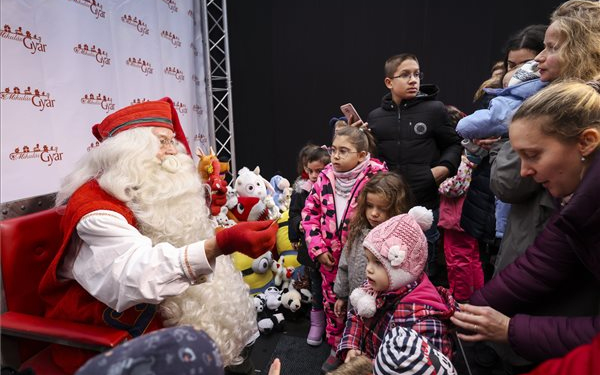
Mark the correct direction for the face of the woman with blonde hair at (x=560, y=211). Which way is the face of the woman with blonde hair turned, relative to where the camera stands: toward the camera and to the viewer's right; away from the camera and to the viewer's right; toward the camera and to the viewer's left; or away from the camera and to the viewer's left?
toward the camera and to the viewer's left

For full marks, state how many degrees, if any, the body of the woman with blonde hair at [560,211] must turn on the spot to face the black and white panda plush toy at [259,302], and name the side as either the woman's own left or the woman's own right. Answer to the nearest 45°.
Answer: approximately 45° to the woman's own right

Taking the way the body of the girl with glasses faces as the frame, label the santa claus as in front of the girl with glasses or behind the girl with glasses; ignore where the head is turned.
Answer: in front

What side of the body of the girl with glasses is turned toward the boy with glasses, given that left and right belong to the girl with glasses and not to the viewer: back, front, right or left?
back

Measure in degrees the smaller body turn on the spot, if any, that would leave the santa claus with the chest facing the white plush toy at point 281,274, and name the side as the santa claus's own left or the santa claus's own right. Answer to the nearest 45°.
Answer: approximately 45° to the santa claus's own left

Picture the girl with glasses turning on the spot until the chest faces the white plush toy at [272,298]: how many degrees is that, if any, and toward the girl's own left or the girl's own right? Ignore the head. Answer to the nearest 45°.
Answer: approximately 90° to the girl's own right

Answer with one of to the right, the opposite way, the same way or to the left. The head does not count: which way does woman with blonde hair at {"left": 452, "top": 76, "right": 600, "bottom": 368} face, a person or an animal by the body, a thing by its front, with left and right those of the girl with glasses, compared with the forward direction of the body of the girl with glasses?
to the right

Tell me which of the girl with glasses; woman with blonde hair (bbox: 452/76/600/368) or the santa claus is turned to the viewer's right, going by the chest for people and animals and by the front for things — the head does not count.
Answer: the santa claus

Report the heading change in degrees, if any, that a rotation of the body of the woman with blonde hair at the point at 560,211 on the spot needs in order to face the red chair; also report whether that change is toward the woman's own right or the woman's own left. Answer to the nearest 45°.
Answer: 0° — they already face it

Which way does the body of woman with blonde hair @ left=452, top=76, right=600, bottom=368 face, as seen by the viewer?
to the viewer's left

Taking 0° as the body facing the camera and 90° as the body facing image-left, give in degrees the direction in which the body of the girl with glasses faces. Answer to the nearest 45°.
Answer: approximately 45°

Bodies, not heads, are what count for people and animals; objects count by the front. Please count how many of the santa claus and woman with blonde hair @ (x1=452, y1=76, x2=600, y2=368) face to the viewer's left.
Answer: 1

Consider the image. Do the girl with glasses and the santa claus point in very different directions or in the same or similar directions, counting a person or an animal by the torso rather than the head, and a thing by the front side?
very different directions

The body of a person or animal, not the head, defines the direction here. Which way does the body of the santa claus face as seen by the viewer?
to the viewer's right
